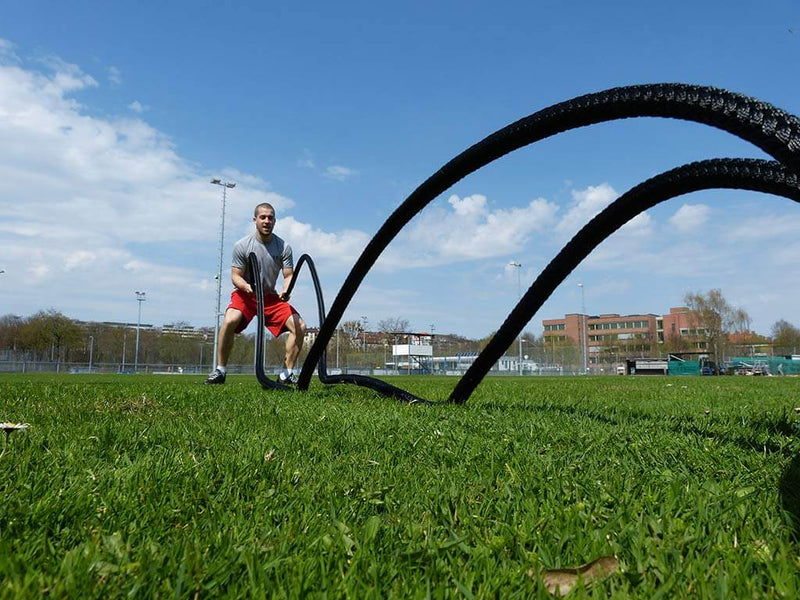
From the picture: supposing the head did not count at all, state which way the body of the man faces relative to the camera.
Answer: toward the camera

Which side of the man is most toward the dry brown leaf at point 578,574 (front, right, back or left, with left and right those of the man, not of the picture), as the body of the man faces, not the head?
front

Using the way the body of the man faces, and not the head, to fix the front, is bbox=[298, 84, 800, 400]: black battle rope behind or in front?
in front

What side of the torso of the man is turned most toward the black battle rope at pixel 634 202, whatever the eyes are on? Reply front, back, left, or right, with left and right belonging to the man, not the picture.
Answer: front

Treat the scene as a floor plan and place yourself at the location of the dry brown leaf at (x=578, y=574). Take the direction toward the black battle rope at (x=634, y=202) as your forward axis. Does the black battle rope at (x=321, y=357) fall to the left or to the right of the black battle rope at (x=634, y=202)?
left
